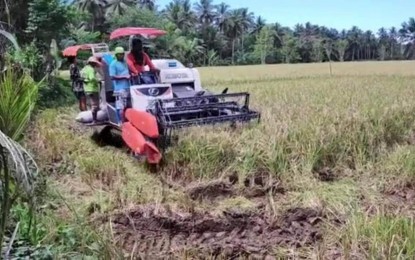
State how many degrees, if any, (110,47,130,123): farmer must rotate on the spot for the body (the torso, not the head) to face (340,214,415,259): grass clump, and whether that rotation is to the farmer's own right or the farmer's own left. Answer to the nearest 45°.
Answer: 0° — they already face it

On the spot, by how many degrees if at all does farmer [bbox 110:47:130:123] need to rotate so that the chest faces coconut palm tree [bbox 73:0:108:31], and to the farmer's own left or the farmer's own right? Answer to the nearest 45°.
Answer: approximately 135° to the farmer's own left

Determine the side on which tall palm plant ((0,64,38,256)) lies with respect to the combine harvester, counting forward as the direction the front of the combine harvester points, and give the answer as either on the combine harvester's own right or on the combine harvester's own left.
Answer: on the combine harvester's own right

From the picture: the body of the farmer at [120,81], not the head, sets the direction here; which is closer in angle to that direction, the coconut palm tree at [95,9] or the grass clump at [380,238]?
the grass clump

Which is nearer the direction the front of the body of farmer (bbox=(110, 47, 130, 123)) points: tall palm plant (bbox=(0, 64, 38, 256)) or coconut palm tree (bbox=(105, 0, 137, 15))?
the tall palm plant

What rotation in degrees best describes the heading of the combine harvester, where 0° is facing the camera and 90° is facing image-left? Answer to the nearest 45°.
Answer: approximately 315°

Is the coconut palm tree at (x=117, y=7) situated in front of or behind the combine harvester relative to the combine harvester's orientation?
behind

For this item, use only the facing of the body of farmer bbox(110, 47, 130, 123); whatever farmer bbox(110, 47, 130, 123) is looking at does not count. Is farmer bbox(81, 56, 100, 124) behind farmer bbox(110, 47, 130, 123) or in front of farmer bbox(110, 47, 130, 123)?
behind
